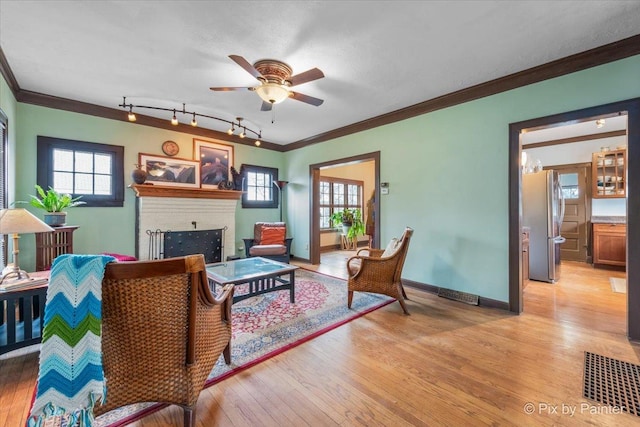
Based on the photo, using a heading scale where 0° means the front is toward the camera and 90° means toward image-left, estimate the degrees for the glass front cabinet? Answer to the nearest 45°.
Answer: approximately 0°

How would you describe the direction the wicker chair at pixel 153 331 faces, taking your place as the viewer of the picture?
facing away from the viewer and to the right of the viewer

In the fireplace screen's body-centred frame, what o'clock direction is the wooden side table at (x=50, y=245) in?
The wooden side table is roughly at 2 o'clock from the fireplace screen.

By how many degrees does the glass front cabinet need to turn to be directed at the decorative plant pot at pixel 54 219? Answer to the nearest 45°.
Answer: approximately 45° to its right

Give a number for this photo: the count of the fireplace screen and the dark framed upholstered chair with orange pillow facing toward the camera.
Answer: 2

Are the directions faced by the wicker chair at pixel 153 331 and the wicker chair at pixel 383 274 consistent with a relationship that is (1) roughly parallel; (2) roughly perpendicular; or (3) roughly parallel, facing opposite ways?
roughly perpendicular

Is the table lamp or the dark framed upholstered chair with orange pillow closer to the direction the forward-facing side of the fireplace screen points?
the table lamp

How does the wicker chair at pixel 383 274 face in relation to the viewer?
to the viewer's left
